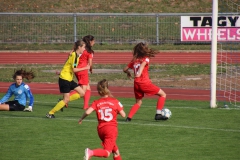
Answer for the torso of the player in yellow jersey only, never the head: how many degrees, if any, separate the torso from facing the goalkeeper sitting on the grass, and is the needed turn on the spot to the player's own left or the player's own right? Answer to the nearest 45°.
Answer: approximately 135° to the player's own left

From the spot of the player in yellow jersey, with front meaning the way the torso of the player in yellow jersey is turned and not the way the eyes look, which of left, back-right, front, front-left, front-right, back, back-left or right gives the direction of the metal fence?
left

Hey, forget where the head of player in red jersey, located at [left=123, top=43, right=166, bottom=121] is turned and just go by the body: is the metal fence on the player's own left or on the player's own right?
on the player's own left

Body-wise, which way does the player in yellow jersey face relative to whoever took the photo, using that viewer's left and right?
facing to the right of the viewer

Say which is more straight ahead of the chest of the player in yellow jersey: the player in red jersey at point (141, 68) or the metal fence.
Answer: the player in red jersey

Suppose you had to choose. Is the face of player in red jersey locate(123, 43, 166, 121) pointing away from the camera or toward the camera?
away from the camera

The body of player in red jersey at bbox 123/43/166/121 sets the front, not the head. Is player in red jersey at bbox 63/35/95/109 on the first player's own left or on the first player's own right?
on the first player's own left

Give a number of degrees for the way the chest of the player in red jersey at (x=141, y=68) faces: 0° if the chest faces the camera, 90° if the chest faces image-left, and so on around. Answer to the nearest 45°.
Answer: approximately 225°

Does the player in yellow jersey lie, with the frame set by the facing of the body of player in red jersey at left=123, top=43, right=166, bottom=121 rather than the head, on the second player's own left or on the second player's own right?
on the second player's own left

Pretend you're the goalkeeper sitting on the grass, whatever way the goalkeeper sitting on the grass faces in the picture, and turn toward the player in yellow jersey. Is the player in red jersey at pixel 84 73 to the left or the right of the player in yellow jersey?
left

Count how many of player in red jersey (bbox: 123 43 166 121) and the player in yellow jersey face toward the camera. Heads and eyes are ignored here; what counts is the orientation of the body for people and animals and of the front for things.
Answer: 0

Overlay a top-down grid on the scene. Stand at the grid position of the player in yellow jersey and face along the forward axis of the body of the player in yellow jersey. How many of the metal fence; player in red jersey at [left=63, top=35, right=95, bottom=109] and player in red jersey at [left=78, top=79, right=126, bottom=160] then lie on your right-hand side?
1
